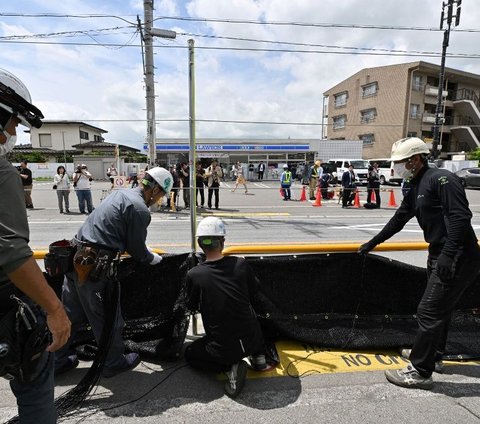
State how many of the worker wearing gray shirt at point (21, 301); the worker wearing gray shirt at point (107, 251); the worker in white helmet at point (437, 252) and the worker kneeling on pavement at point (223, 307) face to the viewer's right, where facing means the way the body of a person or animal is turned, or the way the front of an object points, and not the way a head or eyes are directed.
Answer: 2

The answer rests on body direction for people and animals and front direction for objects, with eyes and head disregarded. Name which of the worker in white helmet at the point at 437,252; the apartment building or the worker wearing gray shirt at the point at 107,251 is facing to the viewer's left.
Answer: the worker in white helmet

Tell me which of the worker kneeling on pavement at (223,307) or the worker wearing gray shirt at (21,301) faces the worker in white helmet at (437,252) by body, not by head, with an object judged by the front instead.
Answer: the worker wearing gray shirt

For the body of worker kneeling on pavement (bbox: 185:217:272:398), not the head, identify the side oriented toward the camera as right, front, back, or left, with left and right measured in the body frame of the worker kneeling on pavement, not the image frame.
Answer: back

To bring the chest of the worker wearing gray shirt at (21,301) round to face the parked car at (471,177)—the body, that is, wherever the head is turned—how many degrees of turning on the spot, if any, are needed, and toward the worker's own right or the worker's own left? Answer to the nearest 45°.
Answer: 0° — they already face it

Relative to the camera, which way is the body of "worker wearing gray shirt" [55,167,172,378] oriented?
to the viewer's right

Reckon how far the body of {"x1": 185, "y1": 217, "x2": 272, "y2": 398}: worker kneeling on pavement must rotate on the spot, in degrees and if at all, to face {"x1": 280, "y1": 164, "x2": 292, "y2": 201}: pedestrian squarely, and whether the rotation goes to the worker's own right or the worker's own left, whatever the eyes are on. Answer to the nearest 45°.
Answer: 0° — they already face them

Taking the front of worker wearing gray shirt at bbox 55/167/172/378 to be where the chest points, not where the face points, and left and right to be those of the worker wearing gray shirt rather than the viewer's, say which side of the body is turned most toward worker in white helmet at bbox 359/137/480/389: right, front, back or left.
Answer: front

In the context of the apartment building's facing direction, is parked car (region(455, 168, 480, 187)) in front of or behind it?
in front

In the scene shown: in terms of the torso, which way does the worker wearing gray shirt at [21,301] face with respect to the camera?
to the viewer's right

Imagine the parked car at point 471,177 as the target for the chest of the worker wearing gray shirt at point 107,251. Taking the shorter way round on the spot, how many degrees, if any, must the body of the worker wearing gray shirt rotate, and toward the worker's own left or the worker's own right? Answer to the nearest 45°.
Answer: approximately 45° to the worker's own left

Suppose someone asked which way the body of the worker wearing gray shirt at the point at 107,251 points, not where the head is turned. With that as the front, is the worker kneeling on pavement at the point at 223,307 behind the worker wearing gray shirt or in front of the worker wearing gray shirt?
in front

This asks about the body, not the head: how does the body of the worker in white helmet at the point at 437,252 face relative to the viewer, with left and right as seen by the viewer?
facing to the left of the viewer
